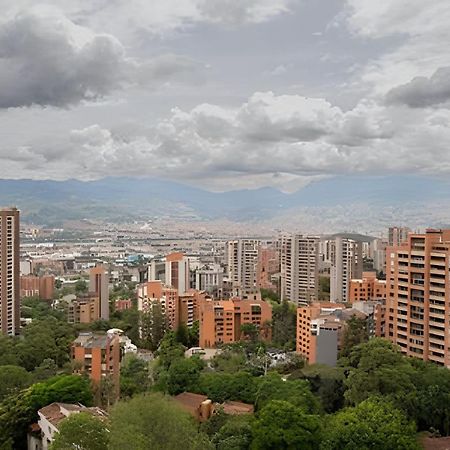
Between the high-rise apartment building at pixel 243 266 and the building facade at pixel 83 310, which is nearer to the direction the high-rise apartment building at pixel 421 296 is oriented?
the building facade

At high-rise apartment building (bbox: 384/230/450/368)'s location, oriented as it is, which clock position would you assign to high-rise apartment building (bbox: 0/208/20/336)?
high-rise apartment building (bbox: 0/208/20/336) is roughly at 2 o'clock from high-rise apartment building (bbox: 384/230/450/368).

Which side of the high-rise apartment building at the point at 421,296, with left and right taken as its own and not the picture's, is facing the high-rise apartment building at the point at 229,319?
right

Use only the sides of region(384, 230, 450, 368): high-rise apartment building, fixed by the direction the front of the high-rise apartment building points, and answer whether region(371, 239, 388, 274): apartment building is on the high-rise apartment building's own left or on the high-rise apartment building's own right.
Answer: on the high-rise apartment building's own right

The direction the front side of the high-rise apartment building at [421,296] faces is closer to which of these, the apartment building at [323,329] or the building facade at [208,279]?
the apartment building

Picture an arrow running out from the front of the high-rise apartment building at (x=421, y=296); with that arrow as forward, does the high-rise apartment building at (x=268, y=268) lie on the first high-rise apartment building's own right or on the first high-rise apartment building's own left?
on the first high-rise apartment building's own right

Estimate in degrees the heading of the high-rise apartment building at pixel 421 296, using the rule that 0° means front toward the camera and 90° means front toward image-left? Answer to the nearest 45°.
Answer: approximately 45°

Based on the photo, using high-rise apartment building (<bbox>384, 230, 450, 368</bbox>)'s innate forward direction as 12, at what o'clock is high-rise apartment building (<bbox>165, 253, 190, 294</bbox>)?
high-rise apartment building (<bbox>165, 253, 190, 294</bbox>) is roughly at 3 o'clock from high-rise apartment building (<bbox>384, 230, 450, 368</bbox>).

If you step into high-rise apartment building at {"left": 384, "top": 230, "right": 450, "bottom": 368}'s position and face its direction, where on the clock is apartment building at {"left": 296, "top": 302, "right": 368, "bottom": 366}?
The apartment building is roughly at 2 o'clock from the high-rise apartment building.

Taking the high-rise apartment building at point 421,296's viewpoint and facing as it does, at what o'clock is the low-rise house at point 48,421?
The low-rise house is roughly at 12 o'clock from the high-rise apartment building.

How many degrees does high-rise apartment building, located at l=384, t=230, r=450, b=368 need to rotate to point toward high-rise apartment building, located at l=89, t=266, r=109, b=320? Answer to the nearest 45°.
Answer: approximately 90° to its right

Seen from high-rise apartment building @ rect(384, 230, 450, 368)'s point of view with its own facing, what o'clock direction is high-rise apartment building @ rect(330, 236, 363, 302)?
high-rise apartment building @ rect(330, 236, 363, 302) is roughly at 4 o'clock from high-rise apartment building @ rect(384, 230, 450, 368).
